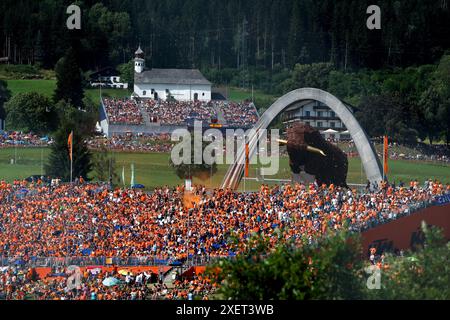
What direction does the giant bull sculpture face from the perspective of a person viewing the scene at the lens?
facing the viewer and to the left of the viewer
